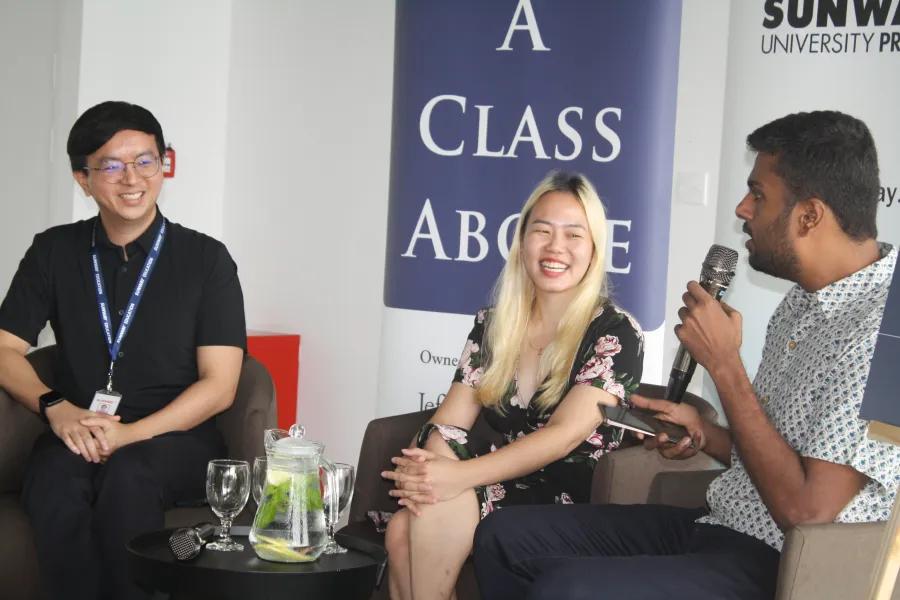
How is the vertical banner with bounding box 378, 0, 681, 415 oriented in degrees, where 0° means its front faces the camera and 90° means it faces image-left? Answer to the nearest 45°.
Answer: approximately 0°

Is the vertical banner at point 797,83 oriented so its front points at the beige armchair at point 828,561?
yes

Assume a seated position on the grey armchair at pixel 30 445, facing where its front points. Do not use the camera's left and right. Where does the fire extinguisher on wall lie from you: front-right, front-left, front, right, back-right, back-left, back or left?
back

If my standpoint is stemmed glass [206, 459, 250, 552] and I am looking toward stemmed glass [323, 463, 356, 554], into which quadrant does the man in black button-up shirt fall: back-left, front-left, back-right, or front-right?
back-left

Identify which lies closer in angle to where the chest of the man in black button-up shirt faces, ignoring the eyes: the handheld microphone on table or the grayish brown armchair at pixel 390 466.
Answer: the handheld microphone on table

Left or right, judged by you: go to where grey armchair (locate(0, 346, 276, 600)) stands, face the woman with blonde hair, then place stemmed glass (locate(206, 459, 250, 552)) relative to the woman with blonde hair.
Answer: right

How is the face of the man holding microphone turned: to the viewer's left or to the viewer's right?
to the viewer's left

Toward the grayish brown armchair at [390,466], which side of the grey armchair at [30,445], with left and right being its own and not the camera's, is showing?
left

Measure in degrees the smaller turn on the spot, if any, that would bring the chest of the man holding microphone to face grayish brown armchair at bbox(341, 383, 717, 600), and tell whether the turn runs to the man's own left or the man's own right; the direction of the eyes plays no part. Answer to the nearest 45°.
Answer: approximately 45° to the man's own right

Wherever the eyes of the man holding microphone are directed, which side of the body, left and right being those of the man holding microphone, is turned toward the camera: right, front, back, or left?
left

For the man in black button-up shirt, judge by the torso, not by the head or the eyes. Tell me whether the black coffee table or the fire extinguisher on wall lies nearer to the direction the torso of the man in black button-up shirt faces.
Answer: the black coffee table

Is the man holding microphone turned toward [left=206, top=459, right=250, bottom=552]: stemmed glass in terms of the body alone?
yes

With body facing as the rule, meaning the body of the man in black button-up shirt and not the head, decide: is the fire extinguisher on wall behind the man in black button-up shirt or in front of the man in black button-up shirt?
behind
